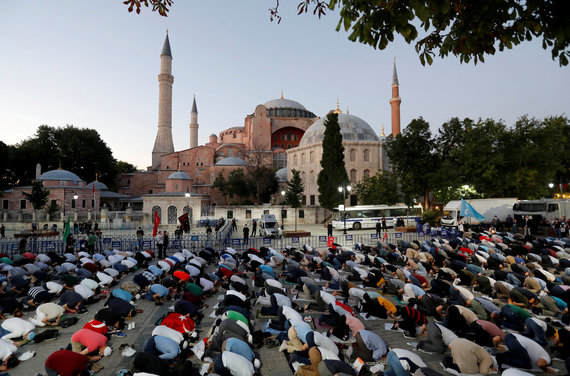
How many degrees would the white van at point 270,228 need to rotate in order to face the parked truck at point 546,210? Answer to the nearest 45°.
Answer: approximately 45° to its left

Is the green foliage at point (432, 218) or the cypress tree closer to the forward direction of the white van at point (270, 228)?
the green foliage

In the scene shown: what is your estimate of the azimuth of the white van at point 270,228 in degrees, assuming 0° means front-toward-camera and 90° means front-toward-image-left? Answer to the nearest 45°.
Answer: approximately 315°

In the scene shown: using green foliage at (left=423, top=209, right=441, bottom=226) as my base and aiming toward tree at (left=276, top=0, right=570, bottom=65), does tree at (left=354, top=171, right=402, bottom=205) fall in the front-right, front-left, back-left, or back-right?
back-right

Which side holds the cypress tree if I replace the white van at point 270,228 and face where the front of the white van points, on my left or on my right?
on my left

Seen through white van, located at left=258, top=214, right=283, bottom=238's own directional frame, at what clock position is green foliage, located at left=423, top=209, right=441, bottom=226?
The green foliage is roughly at 10 o'clock from the white van.

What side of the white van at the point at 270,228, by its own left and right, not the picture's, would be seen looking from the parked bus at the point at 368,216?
left

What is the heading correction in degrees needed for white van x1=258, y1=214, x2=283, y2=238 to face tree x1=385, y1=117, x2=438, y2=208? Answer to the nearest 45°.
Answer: approximately 90° to its left
